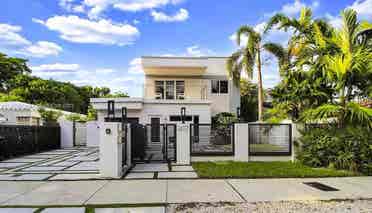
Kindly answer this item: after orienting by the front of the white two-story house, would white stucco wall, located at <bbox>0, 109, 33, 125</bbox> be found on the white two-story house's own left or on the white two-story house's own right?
on the white two-story house's own right

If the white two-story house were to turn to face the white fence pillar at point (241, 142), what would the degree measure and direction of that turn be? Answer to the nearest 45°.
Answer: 0° — it already faces it

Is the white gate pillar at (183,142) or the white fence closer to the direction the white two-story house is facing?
the white gate pillar

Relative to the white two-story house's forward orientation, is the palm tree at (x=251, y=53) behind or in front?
in front

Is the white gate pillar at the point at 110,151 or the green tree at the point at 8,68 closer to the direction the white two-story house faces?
the white gate pillar

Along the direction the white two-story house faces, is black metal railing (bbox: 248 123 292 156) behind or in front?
in front

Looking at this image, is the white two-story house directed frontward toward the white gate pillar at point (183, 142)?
yes

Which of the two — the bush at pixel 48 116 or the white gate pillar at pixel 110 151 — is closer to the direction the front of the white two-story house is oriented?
the white gate pillar

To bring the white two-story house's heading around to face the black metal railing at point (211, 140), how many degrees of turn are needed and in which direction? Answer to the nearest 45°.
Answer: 0° — it already faces it

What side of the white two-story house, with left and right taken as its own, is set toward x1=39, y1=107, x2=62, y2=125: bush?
right

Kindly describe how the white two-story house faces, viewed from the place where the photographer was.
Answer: facing the viewer

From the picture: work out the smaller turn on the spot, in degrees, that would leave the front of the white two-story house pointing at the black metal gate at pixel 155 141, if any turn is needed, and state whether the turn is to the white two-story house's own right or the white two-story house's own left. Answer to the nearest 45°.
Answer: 0° — it already faces it

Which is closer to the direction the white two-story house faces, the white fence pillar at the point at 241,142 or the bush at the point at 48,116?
the white fence pillar

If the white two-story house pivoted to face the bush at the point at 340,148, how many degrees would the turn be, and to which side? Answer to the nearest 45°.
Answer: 0° — it already faces it
